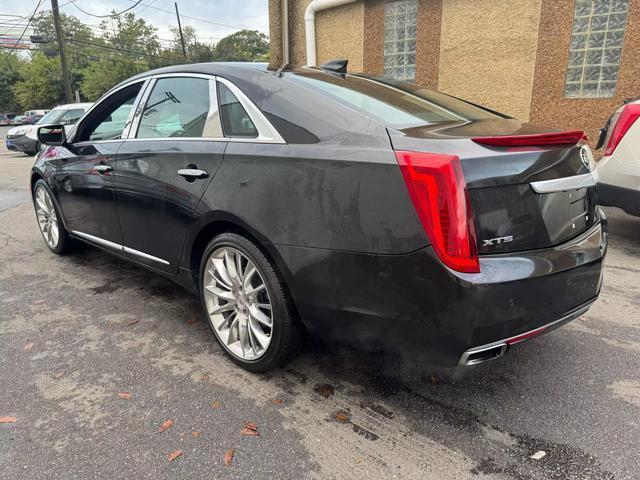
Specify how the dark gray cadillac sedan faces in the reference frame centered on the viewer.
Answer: facing away from the viewer and to the left of the viewer

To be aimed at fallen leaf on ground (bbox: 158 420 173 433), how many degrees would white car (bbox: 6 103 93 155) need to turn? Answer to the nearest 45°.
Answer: approximately 45° to its left

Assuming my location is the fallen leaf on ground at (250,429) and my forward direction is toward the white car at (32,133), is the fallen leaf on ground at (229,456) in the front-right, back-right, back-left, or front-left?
back-left

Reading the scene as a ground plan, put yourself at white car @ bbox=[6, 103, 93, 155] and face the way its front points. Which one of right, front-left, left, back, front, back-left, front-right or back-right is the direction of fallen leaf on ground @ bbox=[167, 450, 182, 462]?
front-left

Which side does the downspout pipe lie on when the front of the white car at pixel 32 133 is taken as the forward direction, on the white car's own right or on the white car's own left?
on the white car's own left

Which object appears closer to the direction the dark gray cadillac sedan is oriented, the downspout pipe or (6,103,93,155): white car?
the white car

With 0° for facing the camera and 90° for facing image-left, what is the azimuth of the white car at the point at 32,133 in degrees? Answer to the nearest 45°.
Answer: approximately 45°
